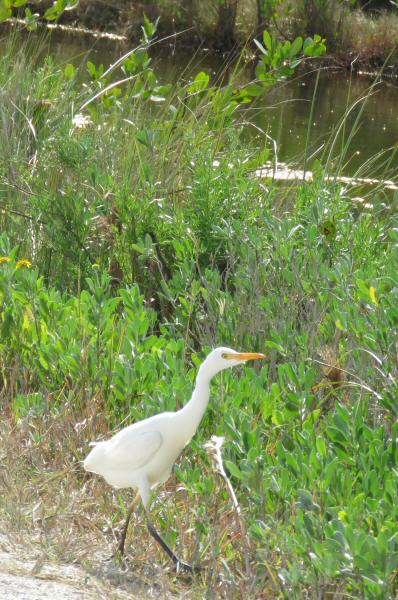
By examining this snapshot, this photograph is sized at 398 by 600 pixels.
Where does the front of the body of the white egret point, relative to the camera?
to the viewer's right

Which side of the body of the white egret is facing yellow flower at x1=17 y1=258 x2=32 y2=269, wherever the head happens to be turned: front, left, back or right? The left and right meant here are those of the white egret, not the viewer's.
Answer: left
